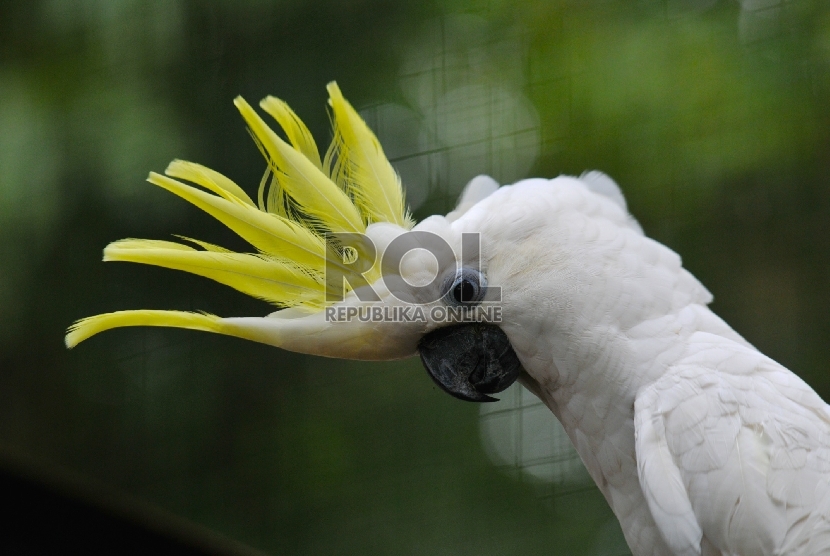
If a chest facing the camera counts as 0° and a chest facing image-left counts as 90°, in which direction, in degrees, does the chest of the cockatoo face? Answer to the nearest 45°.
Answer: approximately 90°

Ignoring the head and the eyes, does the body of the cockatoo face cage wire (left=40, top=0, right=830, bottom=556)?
no
